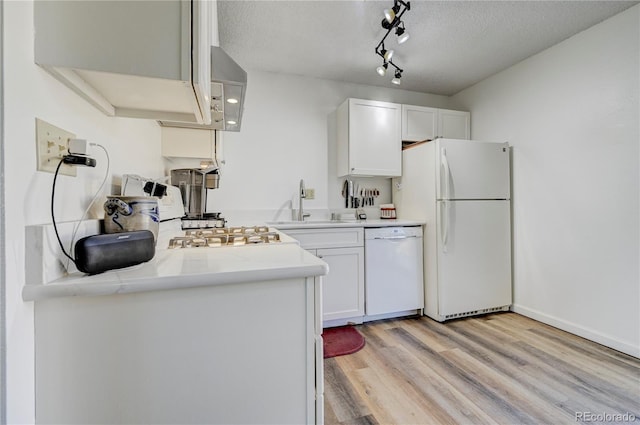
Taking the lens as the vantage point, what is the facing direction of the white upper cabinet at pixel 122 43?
facing to the right of the viewer

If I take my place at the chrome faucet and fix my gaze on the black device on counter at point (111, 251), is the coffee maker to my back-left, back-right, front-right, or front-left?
front-right

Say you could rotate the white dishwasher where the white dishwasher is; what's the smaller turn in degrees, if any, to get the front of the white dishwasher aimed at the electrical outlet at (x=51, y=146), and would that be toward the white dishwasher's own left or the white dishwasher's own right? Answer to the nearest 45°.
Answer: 0° — it already faces it

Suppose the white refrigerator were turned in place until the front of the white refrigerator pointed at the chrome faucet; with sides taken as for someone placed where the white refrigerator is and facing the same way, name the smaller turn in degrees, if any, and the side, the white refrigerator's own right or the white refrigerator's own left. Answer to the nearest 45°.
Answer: approximately 135° to the white refrigerator's own right

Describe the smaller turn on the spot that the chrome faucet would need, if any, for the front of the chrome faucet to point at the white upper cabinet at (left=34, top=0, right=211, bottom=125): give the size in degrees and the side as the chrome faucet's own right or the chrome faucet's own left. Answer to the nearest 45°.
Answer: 0° — it already faces it

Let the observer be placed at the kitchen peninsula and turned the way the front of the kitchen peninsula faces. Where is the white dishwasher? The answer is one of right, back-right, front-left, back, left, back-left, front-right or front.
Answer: front-left

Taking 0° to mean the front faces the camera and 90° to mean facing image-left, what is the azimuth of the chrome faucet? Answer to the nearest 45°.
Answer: approximately 0°

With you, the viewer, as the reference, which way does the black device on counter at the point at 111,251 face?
facing the viewer and to the right of the viewer

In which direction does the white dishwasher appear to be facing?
toward the camera

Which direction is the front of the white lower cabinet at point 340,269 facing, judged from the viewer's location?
facing the viewer
